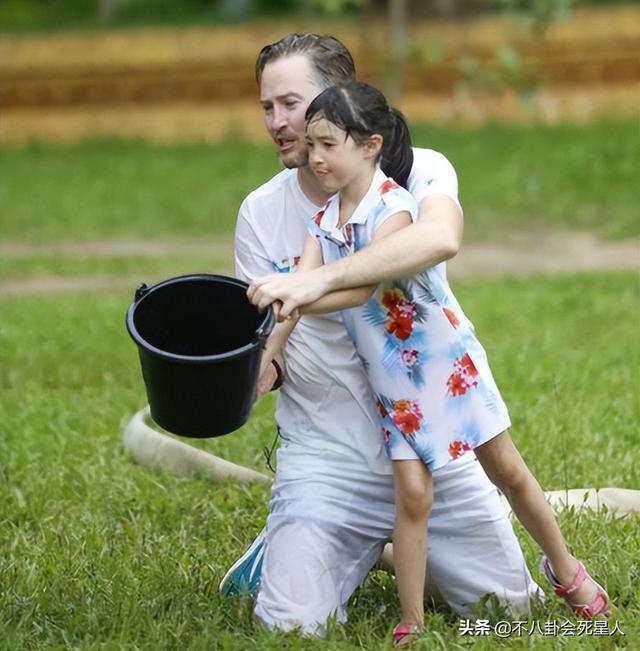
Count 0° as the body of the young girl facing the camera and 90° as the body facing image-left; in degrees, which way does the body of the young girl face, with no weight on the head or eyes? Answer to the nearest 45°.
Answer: approximately 45°

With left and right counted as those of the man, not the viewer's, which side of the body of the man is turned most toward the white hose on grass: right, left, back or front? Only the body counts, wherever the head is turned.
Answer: back
